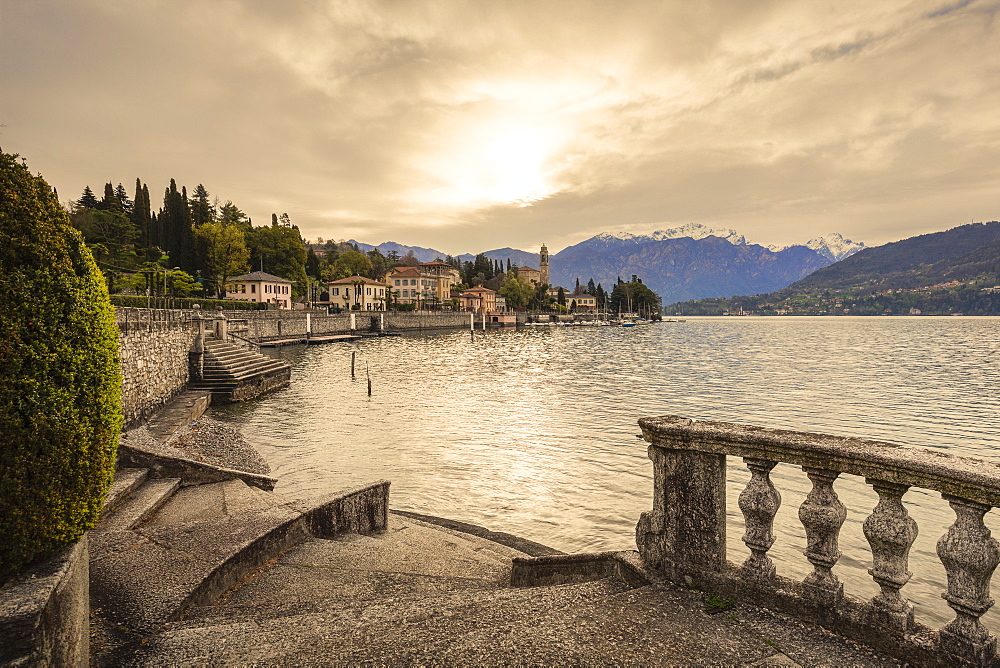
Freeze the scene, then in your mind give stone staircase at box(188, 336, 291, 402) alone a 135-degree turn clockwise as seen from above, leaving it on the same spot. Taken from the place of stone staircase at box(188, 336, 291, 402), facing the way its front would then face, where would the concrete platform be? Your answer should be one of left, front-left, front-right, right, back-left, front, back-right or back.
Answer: left

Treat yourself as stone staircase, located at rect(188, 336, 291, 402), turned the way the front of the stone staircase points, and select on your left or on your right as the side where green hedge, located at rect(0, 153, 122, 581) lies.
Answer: on your right

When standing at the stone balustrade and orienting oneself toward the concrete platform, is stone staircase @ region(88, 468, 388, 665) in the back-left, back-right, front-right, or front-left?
front-left

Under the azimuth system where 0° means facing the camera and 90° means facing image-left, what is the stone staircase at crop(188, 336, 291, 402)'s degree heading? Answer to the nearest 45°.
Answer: approximately 315°

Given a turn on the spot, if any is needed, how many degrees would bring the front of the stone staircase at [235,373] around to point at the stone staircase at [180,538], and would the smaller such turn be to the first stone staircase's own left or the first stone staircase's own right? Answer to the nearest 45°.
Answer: approximately 45° to the first stone staircase's own right

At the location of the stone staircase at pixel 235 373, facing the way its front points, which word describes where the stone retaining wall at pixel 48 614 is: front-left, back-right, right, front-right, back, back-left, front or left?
front-right

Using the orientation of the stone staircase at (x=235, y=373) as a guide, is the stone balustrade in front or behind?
in front
